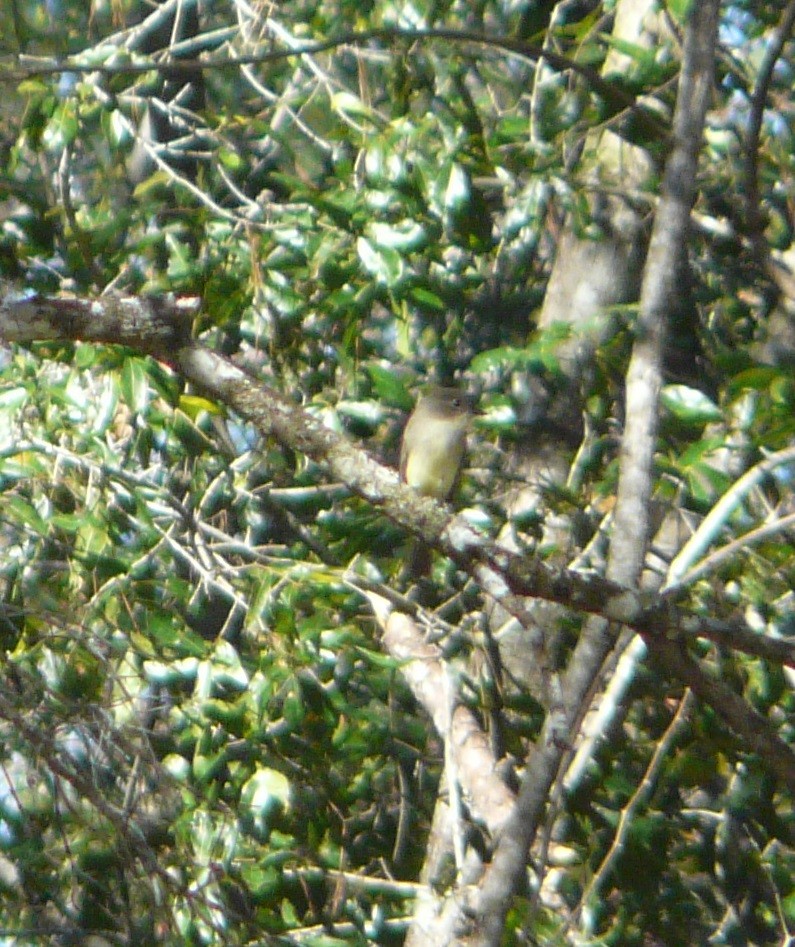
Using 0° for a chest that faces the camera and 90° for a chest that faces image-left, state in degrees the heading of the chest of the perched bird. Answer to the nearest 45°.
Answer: approximately 315°
